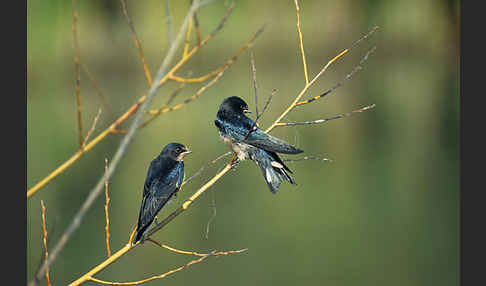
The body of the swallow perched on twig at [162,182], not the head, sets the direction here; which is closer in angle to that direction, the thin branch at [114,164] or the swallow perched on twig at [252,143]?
the swallow perched on twig

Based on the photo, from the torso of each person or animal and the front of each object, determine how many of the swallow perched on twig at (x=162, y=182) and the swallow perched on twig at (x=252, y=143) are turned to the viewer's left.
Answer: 1

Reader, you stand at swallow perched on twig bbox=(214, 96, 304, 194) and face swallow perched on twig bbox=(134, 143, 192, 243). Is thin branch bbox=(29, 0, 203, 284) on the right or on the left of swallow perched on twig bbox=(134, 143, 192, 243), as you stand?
left

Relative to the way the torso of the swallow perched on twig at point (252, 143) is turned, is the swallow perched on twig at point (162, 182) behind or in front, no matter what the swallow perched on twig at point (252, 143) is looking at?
in front

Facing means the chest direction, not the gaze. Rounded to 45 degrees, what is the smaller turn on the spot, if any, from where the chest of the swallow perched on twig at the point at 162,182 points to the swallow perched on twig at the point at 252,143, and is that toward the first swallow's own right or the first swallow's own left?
approximately 45° to the first swallow's own right

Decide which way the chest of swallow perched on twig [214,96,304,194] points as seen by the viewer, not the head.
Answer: to the viewer's left

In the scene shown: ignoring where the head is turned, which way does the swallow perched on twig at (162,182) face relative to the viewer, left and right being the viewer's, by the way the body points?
facing away from the viewer and to the right of the viewer
